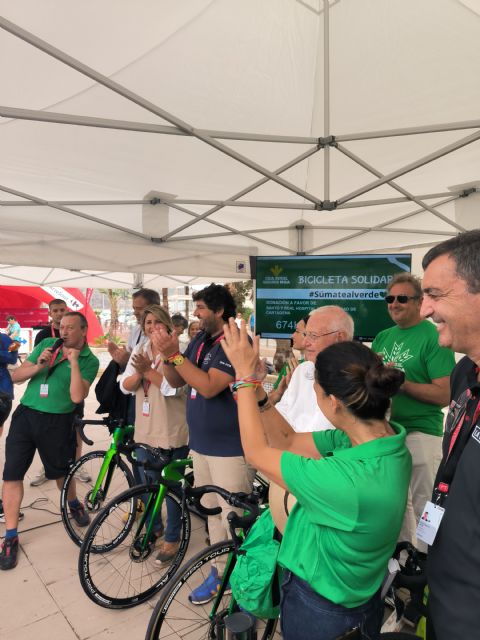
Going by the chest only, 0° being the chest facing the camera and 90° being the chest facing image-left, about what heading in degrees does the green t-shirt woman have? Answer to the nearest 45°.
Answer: approximately 135°

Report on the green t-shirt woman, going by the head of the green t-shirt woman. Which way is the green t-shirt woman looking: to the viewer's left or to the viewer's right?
to the viewer's left

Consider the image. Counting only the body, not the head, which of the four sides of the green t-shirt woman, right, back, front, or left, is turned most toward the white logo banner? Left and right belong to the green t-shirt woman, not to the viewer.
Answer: front

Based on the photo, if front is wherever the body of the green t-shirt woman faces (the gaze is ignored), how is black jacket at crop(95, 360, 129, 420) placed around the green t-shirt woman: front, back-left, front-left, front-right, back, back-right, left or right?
front

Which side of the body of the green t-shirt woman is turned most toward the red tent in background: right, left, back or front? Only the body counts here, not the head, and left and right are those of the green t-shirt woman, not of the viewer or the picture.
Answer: front
